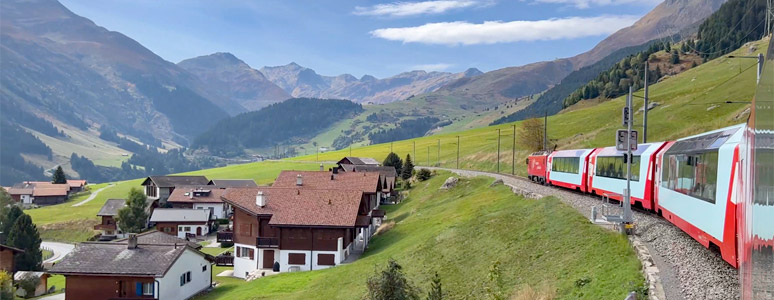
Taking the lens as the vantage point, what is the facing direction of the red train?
facing away from the viewer and to the left of the viewer

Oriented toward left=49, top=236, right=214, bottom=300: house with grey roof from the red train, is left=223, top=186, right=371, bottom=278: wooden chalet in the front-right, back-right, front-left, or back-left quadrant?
front-right
